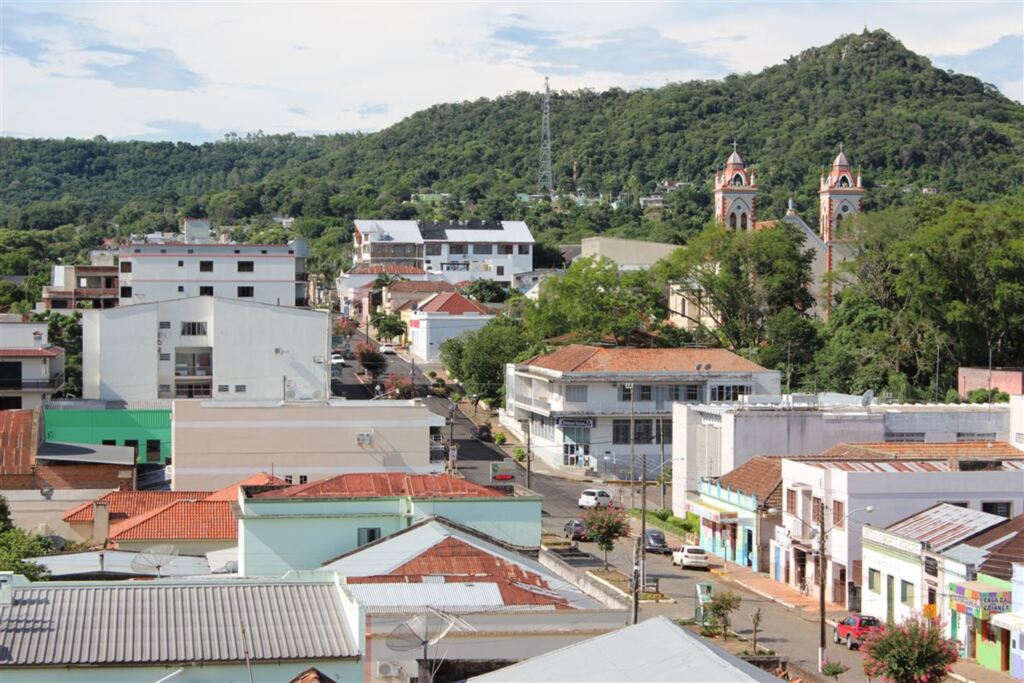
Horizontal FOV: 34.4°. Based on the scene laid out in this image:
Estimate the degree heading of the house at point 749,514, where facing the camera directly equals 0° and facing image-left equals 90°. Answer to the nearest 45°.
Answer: approximately 45°

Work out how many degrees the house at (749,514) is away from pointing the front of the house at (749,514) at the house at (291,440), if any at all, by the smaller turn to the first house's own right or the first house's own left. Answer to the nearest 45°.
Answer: approximately 45° to the first house's own right

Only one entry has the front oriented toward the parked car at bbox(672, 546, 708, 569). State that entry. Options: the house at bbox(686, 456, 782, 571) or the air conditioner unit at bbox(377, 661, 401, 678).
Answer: the house

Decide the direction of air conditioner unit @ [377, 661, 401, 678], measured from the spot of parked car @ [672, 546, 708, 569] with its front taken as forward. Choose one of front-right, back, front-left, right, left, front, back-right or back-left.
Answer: back-left
